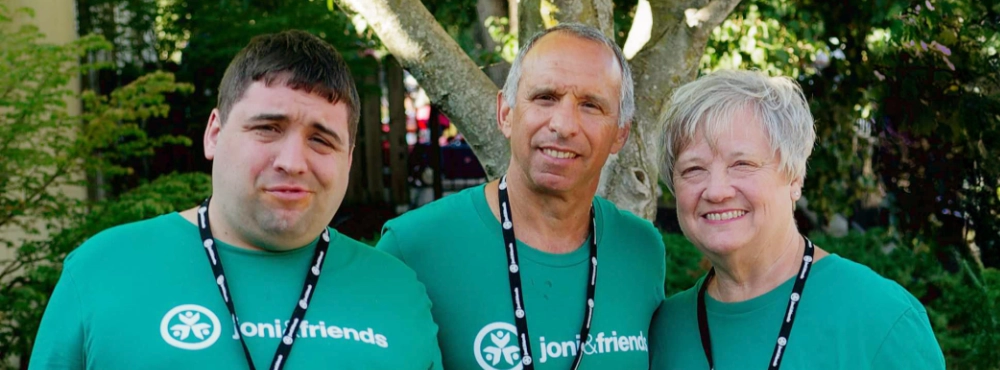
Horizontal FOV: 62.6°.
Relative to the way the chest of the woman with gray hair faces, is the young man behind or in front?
in front

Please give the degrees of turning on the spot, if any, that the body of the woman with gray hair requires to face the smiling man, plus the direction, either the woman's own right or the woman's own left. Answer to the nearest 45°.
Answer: approximately 45° to the woman's own right

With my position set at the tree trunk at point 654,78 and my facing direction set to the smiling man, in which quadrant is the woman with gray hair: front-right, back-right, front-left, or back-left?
front-left

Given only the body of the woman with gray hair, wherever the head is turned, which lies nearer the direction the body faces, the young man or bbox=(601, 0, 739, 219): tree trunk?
the young man

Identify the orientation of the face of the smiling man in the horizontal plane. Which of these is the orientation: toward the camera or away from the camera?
toward the camera

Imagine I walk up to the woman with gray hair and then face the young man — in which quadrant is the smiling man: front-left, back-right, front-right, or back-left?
front-right

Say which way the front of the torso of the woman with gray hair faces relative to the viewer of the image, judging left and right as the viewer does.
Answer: facing the viewer and to the left of the viewer

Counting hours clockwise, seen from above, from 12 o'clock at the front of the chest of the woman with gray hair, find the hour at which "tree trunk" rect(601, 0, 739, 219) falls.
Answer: The tree trunk is roughly at 4 o'clock from the woman with gray hair.

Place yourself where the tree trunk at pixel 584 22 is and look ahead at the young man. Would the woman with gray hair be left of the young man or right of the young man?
left

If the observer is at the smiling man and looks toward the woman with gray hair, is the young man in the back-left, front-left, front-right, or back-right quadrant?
back-right
